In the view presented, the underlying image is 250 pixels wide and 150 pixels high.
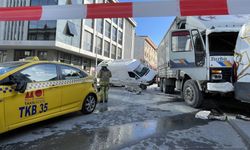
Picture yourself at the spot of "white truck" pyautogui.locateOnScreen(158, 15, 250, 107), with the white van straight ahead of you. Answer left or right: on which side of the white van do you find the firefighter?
left

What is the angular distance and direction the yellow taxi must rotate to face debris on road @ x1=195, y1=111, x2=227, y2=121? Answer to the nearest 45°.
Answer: approximately 135° to its left

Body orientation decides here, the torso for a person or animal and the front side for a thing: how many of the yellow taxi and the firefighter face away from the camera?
1

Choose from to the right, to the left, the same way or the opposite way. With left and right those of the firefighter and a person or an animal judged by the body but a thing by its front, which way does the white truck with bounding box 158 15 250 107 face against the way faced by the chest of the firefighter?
the opposite way

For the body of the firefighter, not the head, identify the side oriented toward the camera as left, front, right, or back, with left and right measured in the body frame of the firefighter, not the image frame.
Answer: back

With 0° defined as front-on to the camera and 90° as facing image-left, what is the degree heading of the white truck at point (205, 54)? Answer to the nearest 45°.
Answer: approximately 315°

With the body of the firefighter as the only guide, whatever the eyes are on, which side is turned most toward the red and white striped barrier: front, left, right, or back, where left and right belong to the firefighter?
back
